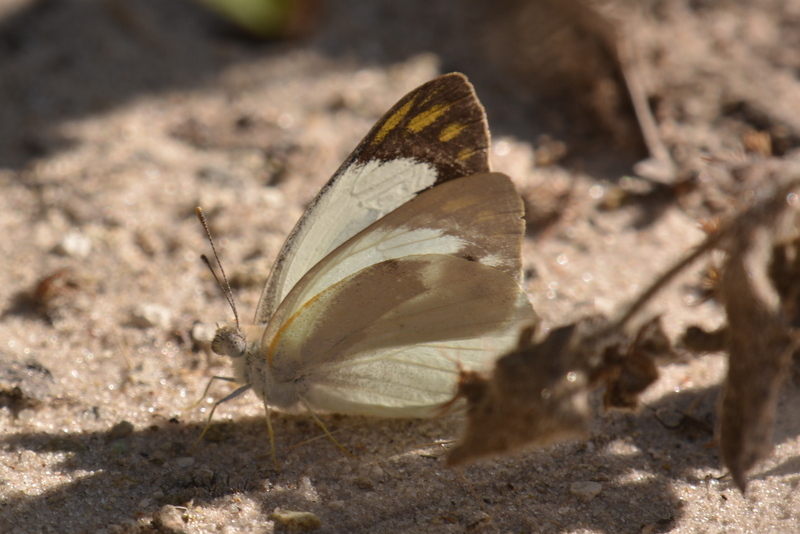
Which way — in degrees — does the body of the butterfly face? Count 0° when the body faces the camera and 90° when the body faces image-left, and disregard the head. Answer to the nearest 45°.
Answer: approximately 90°

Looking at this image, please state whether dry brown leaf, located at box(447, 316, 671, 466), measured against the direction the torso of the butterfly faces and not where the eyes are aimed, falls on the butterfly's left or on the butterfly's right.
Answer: on the butterfly's left

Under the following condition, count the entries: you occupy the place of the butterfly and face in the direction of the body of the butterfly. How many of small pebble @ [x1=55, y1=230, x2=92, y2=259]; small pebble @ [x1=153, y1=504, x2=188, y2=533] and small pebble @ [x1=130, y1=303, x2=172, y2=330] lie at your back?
0

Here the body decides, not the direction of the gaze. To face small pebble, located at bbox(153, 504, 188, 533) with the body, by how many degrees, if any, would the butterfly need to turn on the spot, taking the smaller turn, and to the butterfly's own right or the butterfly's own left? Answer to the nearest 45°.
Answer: approximately 45° to the butterfly's own left

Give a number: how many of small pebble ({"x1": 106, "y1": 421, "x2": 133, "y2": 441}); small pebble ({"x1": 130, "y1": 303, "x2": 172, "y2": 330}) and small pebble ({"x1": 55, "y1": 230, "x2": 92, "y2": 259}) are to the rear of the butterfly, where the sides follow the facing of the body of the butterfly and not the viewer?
0

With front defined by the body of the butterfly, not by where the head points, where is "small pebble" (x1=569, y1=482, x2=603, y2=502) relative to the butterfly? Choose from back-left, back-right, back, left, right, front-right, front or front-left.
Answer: back-left

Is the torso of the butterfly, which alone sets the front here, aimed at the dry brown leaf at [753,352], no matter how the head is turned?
no

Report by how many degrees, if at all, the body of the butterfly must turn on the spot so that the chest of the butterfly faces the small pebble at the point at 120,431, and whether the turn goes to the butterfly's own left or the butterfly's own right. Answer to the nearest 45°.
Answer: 0° — it already faces it

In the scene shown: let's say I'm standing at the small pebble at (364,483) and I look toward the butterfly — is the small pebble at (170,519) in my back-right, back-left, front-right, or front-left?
back-left

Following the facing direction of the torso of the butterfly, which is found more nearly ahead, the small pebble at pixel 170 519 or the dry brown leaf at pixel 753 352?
the small pebble
